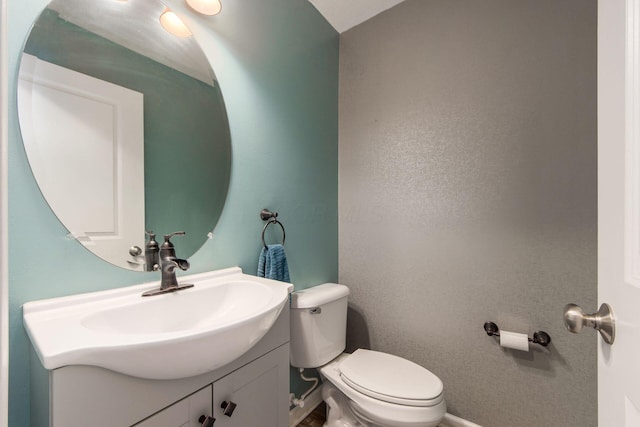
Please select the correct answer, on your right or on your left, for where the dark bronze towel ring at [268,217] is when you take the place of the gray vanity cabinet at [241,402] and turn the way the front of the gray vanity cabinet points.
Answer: on your left

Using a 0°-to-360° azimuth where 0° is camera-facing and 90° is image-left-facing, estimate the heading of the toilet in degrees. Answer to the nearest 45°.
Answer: approximately 315°

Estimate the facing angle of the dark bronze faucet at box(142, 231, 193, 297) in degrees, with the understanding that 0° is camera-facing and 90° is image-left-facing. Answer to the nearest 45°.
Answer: approximately 315°

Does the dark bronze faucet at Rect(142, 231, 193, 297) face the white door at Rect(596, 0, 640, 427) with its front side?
yes

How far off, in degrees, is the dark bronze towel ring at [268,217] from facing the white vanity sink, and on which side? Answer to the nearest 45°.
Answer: approximately 90° to its right
